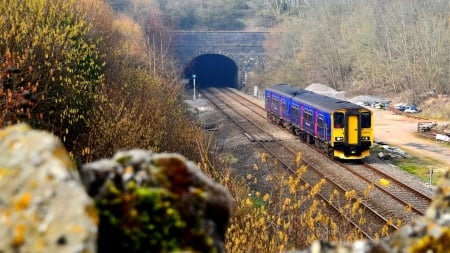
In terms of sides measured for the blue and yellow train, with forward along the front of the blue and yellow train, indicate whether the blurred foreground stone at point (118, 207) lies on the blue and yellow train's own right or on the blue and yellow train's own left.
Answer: on the blue and yellow train's own right

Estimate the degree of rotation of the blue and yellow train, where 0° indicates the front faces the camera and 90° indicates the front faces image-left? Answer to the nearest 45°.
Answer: approximately 315°

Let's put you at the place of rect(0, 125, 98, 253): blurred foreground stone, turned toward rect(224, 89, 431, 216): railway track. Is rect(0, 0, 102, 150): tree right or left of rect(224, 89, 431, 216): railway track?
left

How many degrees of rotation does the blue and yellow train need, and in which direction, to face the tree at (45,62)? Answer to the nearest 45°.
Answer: approximately 90° to its right

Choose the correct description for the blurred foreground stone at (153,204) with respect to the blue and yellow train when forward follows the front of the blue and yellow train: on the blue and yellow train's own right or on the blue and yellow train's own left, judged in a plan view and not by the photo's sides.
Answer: on the blue and yellow train's own right

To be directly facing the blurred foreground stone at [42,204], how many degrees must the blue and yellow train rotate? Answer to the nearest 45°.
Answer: approximately 45° to its right
